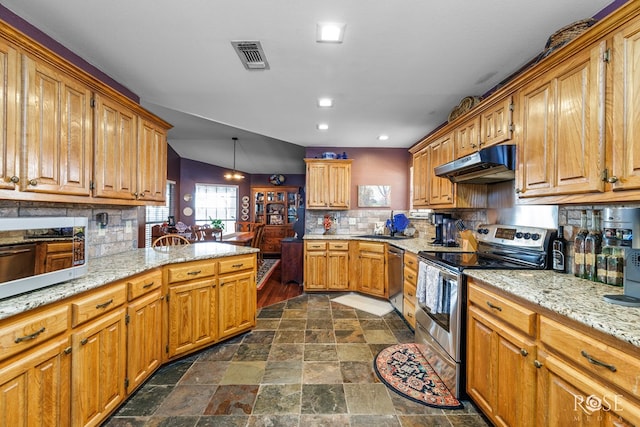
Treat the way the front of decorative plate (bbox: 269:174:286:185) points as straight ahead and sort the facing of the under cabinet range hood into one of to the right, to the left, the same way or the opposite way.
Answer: to the right

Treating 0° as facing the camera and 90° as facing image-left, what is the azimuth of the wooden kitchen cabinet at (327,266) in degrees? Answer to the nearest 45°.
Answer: approximately 0°

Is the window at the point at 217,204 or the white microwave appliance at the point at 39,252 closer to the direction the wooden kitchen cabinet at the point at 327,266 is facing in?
the white microwave appliance

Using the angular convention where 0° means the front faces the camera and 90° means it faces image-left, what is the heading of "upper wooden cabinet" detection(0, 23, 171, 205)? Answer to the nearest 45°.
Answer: approximately 315°

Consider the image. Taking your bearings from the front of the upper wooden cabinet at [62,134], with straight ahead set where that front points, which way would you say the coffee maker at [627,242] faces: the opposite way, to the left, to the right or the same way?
the opposite way

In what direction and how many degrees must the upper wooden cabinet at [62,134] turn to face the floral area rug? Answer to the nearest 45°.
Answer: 0° — it already faces it

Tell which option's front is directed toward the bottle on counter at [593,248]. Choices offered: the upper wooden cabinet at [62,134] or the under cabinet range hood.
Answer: the upper wooden cabinet

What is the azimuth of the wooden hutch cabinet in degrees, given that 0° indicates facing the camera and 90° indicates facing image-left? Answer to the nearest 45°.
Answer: approximately 0°

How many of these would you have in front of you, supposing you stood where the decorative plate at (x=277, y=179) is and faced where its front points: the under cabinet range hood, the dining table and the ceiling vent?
3

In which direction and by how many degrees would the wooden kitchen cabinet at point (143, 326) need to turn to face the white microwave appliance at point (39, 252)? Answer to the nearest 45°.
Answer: approximately 90° to its right
